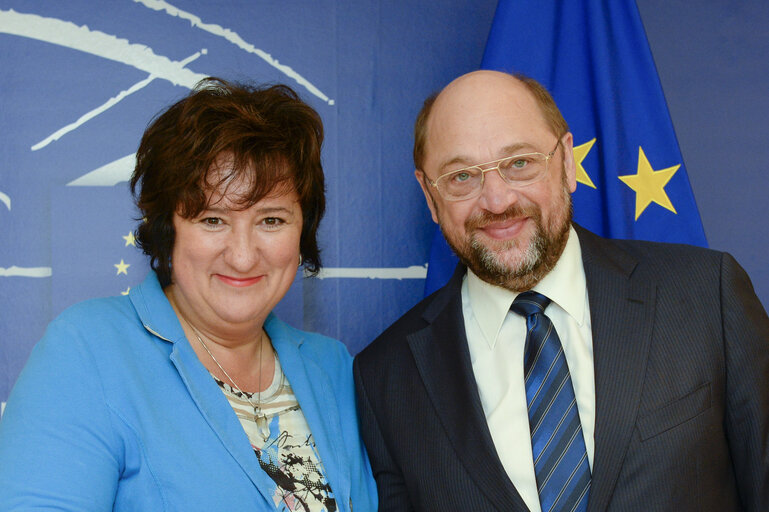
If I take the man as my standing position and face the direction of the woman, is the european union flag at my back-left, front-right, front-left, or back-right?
back-right

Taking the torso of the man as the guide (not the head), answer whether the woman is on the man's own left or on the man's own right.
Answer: on the man's own right

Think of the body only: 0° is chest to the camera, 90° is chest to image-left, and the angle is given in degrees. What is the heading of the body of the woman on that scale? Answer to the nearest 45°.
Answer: approximately 315°

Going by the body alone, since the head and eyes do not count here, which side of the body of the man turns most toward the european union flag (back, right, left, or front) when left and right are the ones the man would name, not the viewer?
back

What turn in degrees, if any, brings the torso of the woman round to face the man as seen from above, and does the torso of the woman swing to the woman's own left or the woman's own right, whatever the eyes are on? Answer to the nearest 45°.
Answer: approximately 45° to the woman's own left

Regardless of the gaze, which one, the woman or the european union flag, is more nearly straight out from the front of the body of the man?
the woman

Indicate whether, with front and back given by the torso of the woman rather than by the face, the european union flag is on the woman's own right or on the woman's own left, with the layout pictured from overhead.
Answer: on the woman's own left

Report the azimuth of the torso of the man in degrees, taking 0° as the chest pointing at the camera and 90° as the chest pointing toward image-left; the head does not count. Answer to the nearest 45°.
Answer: approximately 0°

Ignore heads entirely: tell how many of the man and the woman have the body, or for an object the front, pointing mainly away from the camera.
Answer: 0
